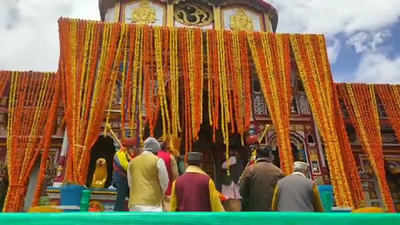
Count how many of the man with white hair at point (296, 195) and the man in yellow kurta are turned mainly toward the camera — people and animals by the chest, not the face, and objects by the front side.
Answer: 0

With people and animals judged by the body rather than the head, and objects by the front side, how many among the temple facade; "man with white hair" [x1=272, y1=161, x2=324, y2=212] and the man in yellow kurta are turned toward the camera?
1

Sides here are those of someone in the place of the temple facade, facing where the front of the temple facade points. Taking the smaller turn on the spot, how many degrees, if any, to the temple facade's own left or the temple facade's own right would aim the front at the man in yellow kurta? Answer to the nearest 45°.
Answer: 0° — it already faces them

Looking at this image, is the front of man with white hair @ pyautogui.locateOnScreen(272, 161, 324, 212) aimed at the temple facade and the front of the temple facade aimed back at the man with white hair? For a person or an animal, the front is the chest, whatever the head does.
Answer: yes

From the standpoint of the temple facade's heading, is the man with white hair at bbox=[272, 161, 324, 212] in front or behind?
in front

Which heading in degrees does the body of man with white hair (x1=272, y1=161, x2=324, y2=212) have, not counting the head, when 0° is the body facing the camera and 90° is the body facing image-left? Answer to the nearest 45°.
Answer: approximately 180°

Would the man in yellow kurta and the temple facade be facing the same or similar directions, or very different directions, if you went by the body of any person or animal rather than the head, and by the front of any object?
very different directions

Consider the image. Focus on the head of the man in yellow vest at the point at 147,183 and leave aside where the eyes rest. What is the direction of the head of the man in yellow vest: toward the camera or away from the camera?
away from the camera

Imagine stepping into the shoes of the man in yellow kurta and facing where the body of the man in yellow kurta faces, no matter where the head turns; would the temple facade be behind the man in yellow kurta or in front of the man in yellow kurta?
in front

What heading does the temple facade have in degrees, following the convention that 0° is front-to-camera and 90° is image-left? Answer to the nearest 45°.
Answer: approximately 0°

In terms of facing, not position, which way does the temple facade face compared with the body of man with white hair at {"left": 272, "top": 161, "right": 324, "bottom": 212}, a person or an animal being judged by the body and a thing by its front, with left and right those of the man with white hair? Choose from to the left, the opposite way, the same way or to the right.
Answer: the opposite way

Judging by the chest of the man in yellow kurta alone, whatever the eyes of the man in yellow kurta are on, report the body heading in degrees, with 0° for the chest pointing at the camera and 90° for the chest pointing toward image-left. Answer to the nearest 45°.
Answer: approximately 180°
